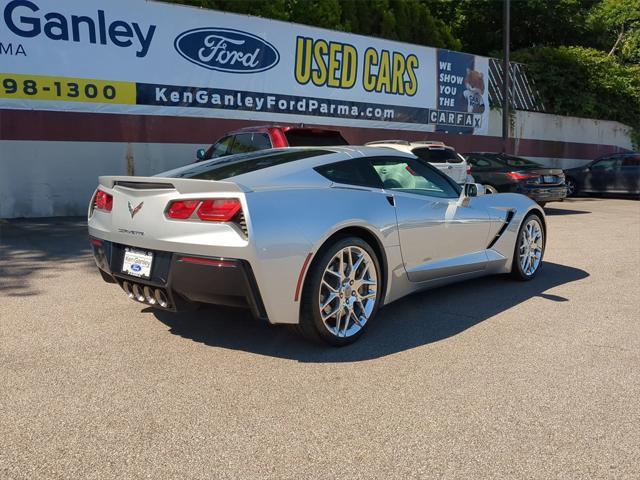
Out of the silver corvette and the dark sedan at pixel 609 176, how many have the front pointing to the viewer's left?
1

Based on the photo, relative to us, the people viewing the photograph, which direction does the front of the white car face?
facing away from the viewer and to the left of the viewer

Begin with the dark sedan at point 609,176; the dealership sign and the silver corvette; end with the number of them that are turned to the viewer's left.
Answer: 1

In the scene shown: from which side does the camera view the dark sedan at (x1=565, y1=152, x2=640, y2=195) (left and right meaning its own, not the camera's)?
left

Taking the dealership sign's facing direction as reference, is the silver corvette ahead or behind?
ahead

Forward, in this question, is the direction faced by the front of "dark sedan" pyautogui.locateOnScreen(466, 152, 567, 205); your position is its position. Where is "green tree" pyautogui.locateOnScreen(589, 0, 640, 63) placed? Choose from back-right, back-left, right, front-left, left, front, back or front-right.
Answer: front-right

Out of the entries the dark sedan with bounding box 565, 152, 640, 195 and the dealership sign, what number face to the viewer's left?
1

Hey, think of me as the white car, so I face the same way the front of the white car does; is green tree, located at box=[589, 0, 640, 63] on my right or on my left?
on my right

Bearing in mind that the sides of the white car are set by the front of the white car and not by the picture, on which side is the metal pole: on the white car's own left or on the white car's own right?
on the white car's own right

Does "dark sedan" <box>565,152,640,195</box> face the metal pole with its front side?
yes

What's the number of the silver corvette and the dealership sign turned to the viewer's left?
0

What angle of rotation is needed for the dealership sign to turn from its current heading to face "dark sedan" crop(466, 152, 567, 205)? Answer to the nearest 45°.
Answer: approximately 45° to its left

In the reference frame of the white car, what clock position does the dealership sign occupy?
The dealership sign is roughly at 11 o'clock from the white car.

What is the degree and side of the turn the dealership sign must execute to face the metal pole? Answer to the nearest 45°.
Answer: approximately 90° to its left

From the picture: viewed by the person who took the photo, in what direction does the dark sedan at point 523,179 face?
facing away from the viewer and to the left of the viewer

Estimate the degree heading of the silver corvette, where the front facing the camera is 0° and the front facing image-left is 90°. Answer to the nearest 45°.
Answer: approximately 225°

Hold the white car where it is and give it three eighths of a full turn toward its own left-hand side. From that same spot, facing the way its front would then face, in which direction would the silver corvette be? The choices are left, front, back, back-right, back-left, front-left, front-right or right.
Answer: front
